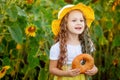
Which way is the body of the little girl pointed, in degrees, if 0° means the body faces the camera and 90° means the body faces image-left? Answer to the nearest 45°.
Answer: approximately 315°

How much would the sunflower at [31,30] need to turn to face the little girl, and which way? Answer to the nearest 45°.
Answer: approximately 45° to its left

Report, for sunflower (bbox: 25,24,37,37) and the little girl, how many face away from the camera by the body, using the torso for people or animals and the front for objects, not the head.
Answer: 0

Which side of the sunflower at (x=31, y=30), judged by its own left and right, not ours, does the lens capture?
front

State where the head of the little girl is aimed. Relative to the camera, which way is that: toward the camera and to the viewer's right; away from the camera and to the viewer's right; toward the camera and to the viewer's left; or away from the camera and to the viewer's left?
toward the camera and to the viewer's right
